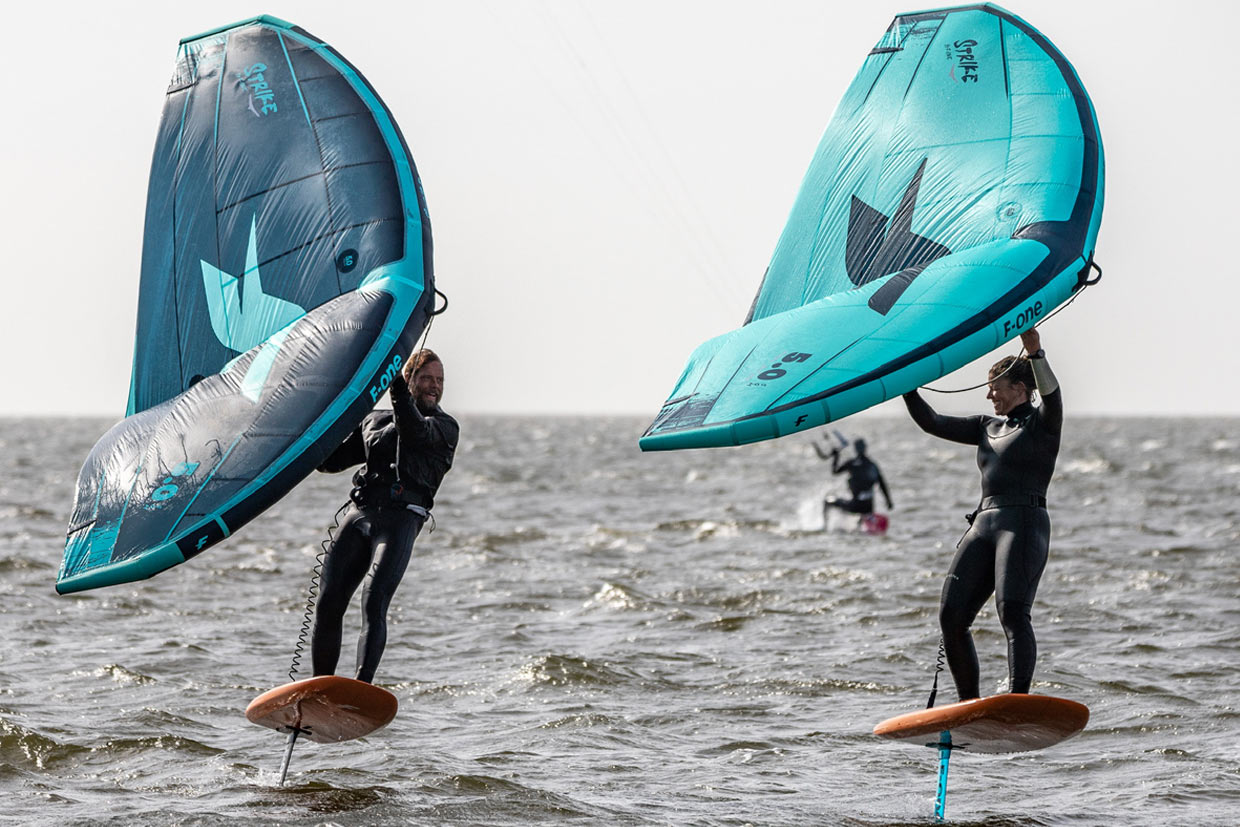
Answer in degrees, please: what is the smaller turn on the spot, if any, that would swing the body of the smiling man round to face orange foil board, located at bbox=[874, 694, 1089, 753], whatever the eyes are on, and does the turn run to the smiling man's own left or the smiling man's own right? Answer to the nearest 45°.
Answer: approximately 90° to the smiling man's own left

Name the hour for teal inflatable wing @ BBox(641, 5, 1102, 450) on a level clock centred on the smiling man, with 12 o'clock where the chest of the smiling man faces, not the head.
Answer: The teal inflatable wing is roughly at 9 o'clock from the smiling man.

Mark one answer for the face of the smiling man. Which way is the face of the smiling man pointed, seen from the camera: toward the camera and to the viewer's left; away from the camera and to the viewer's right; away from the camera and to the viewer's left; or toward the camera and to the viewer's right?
toward the camera and to the viewer's right
